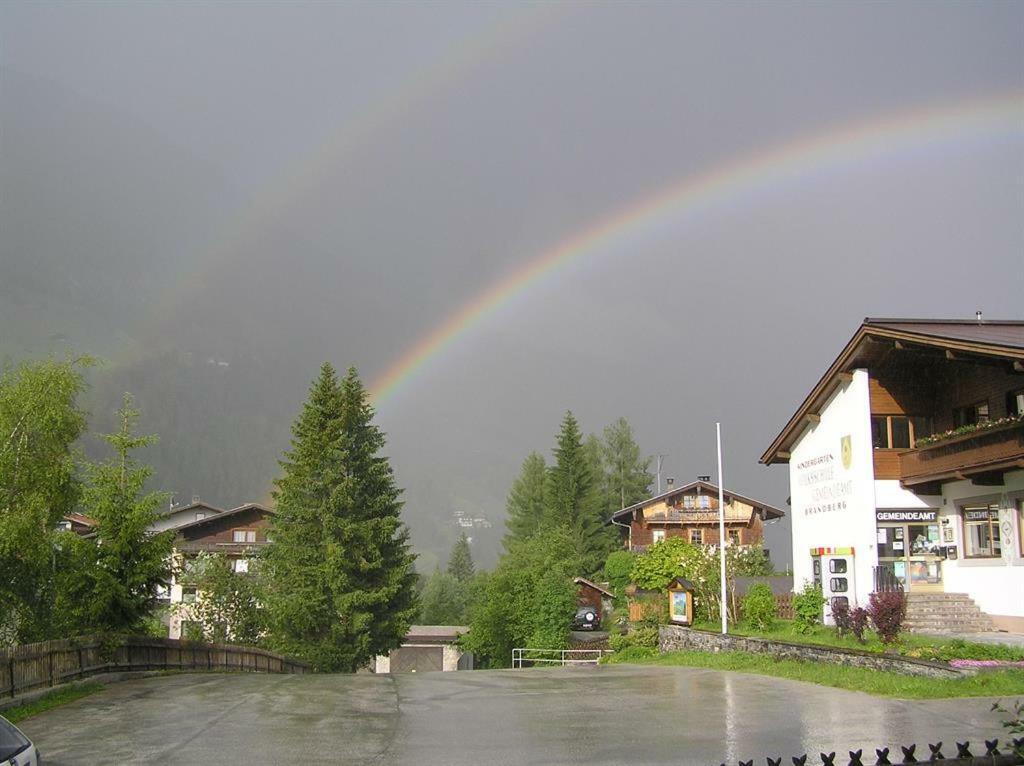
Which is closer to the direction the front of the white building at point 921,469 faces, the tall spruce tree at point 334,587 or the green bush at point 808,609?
the green bush

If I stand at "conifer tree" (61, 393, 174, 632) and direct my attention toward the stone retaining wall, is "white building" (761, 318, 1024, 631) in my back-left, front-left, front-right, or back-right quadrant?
front-left

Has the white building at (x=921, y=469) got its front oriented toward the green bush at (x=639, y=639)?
no

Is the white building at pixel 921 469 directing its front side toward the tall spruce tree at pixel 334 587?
no

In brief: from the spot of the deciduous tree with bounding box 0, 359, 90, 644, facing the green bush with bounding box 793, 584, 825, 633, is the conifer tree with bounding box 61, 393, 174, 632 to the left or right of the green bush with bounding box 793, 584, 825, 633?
left

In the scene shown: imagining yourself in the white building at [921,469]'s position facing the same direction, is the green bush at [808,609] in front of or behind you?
in front

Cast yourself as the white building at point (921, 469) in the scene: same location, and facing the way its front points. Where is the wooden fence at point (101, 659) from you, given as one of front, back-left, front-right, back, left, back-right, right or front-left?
front

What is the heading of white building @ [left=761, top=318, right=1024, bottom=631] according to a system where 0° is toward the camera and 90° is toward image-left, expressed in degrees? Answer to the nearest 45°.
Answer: approximately 45°
